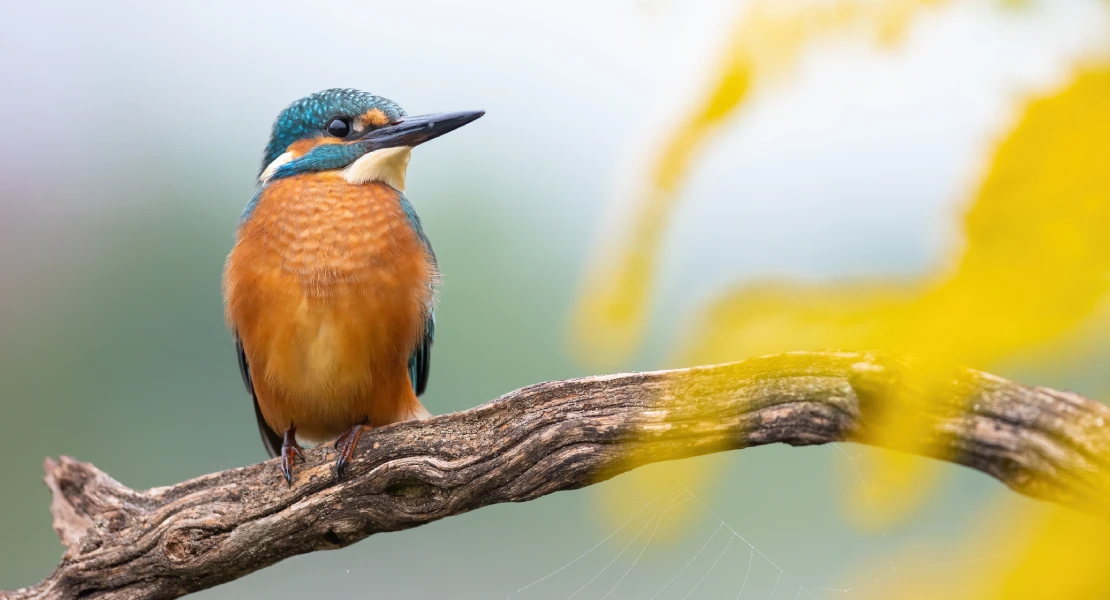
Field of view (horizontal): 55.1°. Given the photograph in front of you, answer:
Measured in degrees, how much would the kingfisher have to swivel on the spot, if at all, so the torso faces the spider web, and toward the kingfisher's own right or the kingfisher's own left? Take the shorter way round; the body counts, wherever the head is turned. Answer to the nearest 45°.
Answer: approximately 45° to the kingfisher's own left

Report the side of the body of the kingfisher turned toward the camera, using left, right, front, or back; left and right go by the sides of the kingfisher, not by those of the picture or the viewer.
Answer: front
